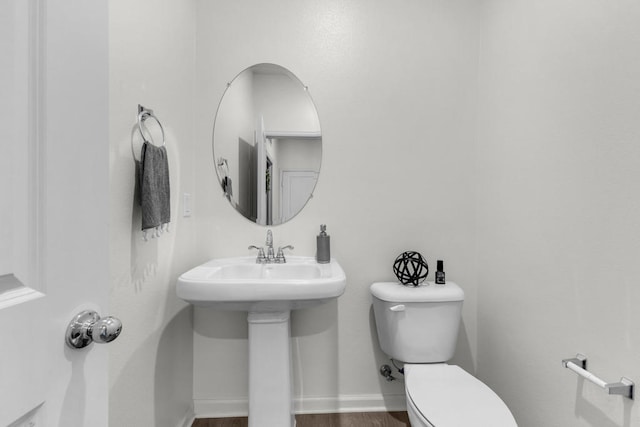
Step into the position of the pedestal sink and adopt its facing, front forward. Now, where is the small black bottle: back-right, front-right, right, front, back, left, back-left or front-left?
left

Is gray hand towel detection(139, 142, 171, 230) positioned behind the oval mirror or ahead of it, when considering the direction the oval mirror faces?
ahead

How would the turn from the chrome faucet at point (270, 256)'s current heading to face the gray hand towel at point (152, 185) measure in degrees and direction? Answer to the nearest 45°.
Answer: approximately 45° to its right

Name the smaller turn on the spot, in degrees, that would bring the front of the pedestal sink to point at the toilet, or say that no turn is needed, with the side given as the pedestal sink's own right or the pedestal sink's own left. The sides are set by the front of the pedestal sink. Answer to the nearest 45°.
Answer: approximately 90° to the pedestal sink's own left
